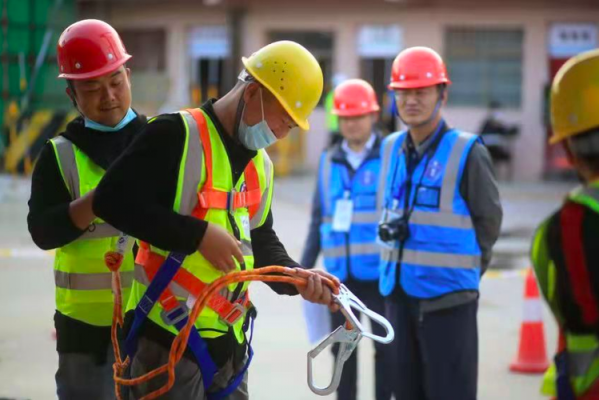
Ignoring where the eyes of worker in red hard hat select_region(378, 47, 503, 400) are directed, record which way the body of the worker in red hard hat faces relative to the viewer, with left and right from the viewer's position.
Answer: facing the viewer and to the left of the viewer

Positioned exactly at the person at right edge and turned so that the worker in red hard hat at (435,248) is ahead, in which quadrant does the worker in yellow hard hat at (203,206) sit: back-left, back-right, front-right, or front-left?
front-left

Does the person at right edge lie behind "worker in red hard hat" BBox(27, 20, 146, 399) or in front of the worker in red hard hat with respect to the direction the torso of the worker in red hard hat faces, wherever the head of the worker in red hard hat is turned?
in front

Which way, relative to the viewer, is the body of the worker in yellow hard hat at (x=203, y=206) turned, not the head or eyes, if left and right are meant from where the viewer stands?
facing the viewer and to the right of the viewer

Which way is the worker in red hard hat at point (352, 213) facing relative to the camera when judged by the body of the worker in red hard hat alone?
toward the camera

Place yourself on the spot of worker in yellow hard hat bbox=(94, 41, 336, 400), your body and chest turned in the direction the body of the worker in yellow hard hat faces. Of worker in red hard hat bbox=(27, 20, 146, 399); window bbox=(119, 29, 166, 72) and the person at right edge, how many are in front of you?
1

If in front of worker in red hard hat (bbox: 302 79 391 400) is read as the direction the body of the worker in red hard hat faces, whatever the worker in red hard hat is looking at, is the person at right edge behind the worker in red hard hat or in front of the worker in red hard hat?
in front

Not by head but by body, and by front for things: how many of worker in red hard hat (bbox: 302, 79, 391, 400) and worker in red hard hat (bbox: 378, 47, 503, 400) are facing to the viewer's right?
0

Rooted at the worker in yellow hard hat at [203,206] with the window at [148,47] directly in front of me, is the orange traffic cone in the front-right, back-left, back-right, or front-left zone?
front-right

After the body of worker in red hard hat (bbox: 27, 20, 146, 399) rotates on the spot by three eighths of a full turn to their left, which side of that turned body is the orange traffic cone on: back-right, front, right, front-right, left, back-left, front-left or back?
front-right

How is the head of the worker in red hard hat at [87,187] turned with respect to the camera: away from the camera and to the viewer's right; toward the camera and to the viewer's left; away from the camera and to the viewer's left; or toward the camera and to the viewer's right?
toward the camera and to the viewer's right

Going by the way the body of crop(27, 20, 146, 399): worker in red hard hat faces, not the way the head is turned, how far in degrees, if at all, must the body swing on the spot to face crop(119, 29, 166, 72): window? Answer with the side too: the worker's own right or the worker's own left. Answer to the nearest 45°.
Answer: approximately 135° to the worker's own left

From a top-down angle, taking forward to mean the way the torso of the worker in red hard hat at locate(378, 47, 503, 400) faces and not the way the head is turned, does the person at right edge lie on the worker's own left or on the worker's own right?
on the worker's own left

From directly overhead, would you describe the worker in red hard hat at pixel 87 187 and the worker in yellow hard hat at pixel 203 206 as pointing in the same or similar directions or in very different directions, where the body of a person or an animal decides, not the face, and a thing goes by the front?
same or similar directions
